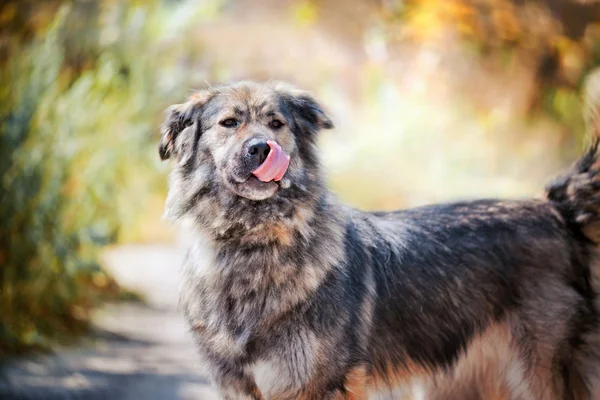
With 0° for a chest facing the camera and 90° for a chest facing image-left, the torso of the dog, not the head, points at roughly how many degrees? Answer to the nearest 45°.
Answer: approximately 45°
